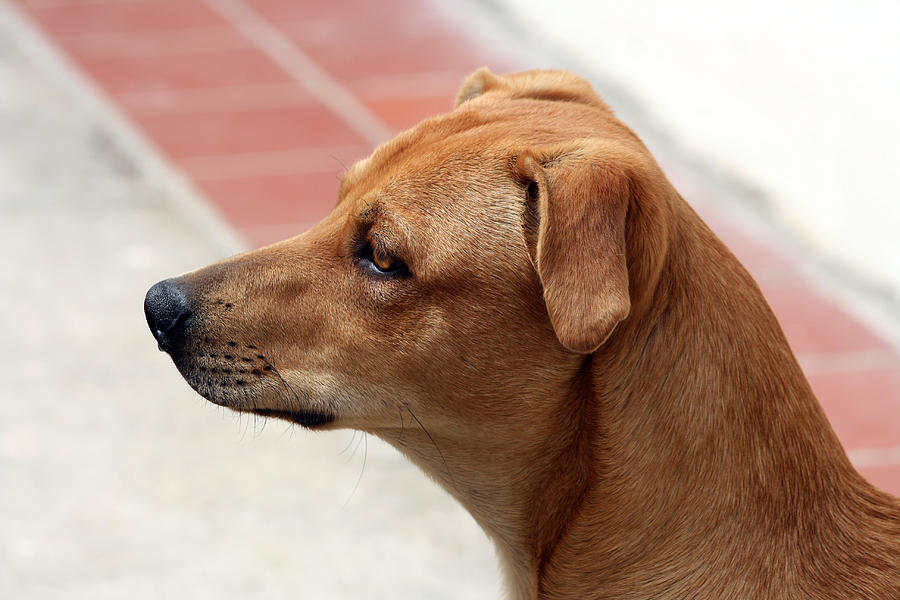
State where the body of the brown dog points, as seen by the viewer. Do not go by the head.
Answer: to the viewer's left
